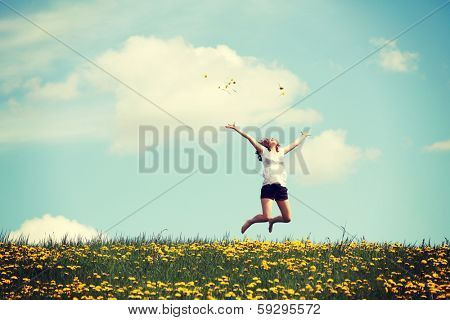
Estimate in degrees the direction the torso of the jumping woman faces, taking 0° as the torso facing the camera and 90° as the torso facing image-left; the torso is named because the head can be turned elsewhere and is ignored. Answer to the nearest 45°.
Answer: approximately 315°
